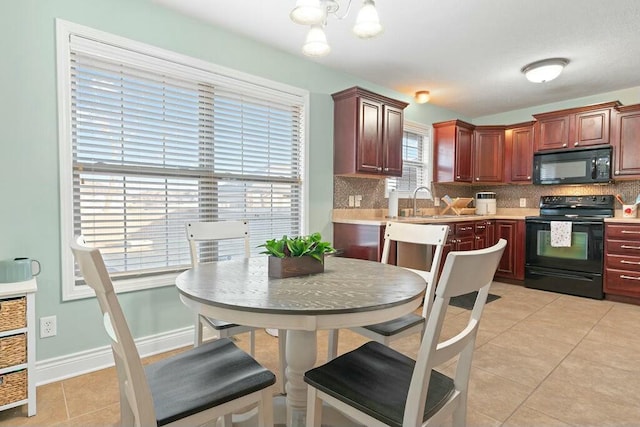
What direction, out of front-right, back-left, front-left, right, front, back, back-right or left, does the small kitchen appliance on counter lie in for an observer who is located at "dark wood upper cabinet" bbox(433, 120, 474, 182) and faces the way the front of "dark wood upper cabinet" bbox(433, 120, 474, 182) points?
left

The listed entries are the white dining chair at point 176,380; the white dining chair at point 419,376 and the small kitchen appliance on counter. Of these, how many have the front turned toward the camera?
1

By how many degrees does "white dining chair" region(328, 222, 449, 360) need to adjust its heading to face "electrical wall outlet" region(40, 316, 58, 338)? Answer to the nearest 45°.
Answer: approximately 45° to its right

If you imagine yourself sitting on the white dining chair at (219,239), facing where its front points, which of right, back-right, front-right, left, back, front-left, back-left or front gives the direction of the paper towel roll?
left

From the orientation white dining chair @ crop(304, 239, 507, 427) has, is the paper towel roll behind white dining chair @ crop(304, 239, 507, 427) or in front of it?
in front

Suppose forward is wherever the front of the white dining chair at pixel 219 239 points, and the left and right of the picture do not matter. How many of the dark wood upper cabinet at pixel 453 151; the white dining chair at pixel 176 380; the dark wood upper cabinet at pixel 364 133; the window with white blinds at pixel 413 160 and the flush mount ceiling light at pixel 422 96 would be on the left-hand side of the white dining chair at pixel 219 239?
4

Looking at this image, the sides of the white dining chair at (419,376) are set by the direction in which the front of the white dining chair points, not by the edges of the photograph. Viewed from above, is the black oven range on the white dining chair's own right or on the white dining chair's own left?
on the white dining chair's own right

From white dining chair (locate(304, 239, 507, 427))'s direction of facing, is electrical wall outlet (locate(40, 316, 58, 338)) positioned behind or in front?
in front

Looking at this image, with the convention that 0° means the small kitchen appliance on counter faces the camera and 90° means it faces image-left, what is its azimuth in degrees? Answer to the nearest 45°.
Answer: approximately 0°

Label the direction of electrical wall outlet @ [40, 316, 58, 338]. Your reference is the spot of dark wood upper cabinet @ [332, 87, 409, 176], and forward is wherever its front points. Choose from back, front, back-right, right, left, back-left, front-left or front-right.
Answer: right

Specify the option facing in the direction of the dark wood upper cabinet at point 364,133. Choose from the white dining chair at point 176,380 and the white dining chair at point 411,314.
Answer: the white dining chair at point 176,380
